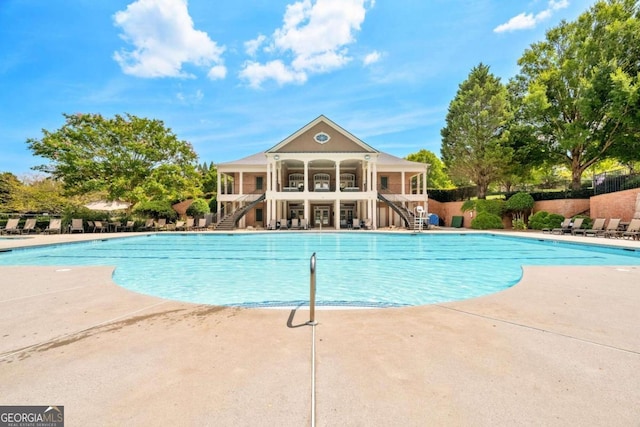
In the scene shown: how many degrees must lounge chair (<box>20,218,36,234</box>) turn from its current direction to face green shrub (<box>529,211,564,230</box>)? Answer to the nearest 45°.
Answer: approximately 90° to its left

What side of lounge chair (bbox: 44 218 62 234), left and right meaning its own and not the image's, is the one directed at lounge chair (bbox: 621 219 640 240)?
left

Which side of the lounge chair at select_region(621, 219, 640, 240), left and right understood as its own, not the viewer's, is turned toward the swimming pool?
front

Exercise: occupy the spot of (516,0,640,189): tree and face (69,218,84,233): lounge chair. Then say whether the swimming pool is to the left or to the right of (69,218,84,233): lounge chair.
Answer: left

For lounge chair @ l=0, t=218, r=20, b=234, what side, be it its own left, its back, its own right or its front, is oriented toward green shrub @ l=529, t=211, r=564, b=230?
left

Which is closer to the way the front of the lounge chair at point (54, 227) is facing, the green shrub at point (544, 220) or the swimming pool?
the swimming pool

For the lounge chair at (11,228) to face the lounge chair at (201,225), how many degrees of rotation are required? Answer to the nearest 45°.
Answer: approximately 90° to its left

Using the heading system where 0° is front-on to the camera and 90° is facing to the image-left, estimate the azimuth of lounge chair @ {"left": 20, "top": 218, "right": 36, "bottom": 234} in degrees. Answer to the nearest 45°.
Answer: approximately 45°

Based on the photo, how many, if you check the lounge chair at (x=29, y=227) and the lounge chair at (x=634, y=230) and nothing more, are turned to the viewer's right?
0

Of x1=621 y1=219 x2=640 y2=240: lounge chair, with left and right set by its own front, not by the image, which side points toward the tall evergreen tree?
right

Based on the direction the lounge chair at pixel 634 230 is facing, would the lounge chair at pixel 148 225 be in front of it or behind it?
in front

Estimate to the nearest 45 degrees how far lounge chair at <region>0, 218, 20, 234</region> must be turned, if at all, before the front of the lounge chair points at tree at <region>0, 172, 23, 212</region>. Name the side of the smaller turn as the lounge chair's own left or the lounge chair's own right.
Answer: approximately 135° to the lounge chair's own right

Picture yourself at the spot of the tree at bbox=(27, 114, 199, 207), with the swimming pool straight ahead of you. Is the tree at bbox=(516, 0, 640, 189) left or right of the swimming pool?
left

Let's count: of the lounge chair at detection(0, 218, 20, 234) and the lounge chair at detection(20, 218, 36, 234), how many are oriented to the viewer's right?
0

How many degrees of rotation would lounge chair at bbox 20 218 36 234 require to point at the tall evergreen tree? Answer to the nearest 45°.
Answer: approximately 90° to its left
